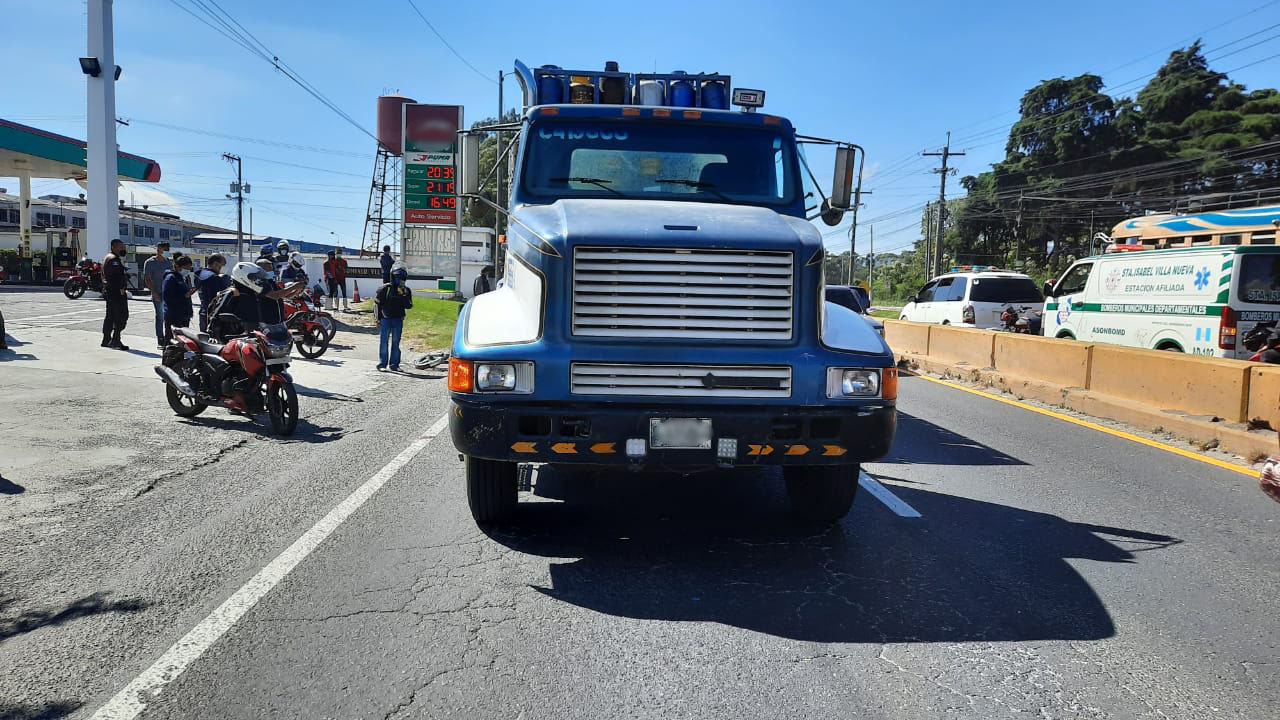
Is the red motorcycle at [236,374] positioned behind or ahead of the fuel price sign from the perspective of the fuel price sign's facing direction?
ahead

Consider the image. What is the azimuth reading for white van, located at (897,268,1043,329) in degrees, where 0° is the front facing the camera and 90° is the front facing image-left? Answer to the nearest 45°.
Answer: approximately 135°

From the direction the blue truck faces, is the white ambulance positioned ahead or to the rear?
to the rear

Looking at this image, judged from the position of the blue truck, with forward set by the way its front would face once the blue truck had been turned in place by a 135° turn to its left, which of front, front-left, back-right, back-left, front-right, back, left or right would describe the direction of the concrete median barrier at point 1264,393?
front

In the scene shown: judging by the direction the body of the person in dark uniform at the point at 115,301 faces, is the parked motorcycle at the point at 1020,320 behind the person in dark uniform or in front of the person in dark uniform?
in front

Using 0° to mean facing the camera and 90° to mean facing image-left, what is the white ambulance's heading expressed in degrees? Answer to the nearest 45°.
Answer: approximately 135°

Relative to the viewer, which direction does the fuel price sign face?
toward the camera

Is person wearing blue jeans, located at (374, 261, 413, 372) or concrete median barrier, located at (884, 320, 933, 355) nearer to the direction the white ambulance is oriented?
the concrete median barrier

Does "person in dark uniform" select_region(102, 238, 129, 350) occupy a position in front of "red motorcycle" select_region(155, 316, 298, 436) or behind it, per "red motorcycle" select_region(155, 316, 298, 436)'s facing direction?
behind

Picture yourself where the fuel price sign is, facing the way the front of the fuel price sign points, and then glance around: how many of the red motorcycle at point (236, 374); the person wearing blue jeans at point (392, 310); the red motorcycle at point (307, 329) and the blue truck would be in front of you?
4

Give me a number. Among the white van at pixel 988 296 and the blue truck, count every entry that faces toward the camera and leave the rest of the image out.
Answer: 1

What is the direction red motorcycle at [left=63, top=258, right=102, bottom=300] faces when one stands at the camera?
facing the viewer and to the left of the viewer

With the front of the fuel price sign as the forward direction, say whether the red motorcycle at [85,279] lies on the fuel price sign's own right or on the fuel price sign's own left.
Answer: on the fuel price sign's own right

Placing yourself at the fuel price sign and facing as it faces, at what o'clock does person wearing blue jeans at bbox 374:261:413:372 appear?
The person wearing blue jeans is roughly at 12 o'clock from the fuel price sign.
